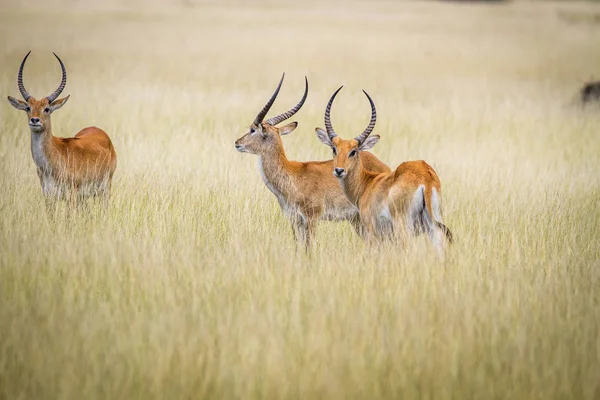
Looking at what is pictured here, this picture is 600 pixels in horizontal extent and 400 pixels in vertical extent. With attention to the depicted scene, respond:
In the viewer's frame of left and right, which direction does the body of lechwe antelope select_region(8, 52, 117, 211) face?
facing the viewer and to the left of the viewer

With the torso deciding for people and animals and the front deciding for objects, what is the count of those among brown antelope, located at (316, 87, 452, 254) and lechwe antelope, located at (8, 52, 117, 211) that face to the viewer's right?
0

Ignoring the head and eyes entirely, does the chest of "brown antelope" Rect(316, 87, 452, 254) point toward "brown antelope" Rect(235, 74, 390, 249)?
yes

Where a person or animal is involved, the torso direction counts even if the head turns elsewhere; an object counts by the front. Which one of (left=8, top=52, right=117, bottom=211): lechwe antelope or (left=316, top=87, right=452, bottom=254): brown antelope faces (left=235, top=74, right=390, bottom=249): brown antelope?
(left=316, top=87, right=452, bottom=254): brown antelope

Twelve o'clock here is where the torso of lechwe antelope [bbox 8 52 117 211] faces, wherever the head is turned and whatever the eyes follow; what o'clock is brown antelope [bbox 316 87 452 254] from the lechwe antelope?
The brown antelope is roughly at 9 o'clock from the lechwe antelope.

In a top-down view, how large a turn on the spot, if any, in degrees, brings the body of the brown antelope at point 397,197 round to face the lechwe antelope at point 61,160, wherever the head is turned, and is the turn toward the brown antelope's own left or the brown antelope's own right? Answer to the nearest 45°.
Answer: approximately 45° to the brown antelope's own left

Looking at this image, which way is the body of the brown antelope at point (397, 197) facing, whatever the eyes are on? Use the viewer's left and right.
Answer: facing away from the viewer and to the left of the viewer
